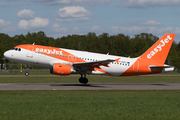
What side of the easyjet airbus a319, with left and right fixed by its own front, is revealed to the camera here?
left
